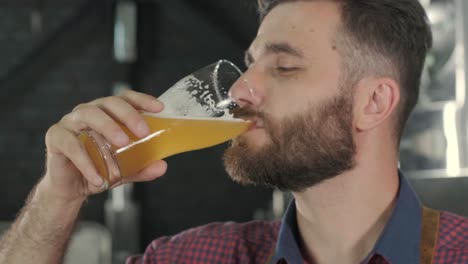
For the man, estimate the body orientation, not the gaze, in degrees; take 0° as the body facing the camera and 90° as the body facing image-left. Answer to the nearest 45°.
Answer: approximately 45°
